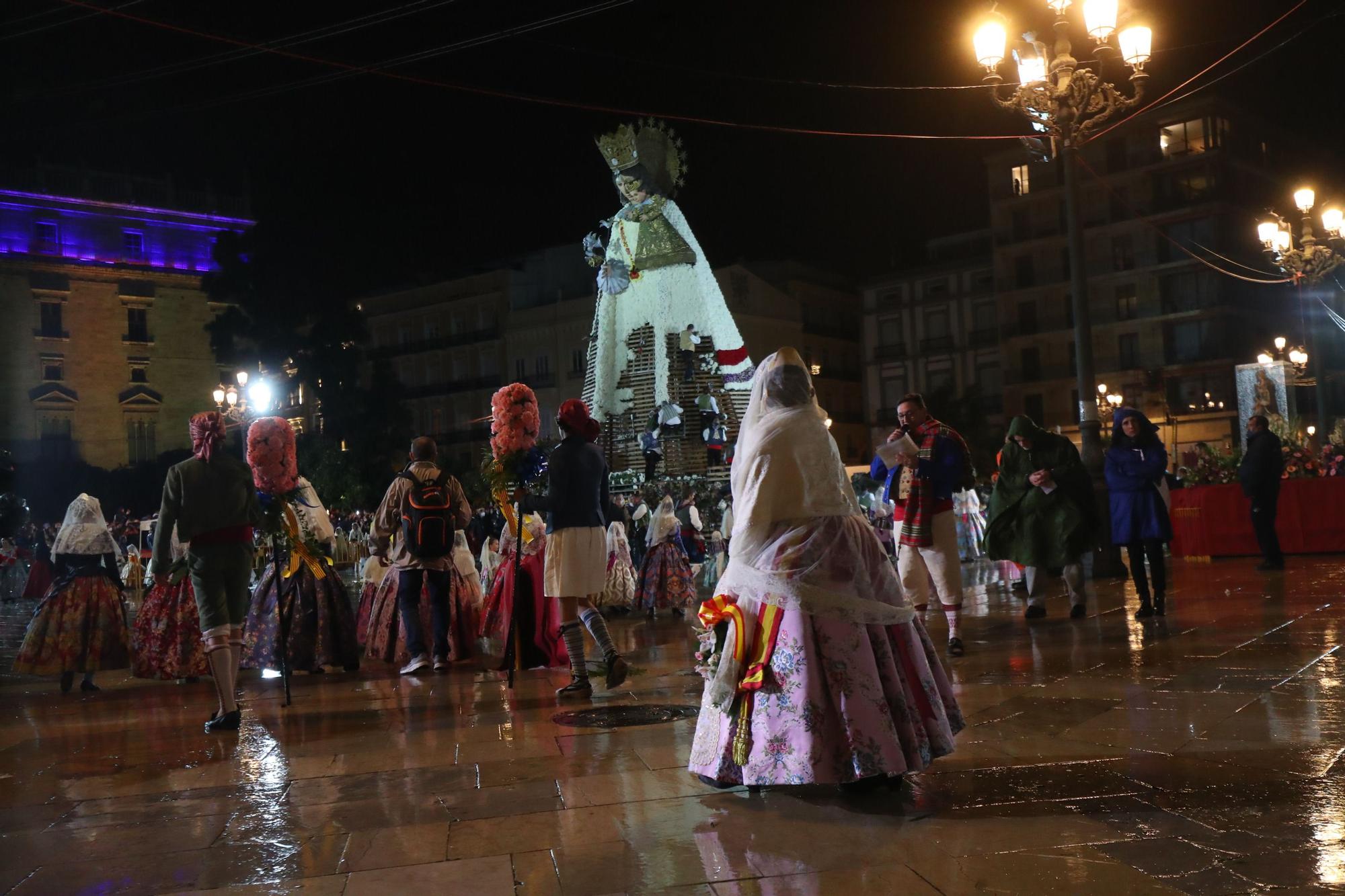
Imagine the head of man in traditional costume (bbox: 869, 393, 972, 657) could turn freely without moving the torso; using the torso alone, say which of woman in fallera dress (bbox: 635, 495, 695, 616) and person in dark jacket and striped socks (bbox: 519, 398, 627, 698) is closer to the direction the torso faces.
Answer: the person in dark jacket and striped socks

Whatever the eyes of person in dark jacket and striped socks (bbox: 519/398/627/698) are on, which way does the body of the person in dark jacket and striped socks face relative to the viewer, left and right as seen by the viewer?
facing away from the viewer and to the left of the viewer

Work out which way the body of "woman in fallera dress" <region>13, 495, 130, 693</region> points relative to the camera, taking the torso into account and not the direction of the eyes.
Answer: away from the camera

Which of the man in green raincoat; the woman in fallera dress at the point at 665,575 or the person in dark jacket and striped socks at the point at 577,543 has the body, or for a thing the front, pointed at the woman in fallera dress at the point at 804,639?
the man in green raincoat

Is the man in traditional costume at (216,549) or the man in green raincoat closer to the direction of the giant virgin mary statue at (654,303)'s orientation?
the man in traditional costume

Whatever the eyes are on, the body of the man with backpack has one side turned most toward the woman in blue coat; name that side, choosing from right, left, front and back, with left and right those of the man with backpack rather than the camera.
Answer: right

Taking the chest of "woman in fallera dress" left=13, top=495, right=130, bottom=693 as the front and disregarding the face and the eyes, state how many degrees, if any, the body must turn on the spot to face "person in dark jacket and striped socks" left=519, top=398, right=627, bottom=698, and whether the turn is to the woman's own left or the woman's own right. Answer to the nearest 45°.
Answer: approximately 135° to the woman's own right

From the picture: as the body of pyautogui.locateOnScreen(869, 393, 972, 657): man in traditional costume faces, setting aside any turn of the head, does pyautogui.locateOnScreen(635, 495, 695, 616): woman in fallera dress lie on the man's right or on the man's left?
on the man's right

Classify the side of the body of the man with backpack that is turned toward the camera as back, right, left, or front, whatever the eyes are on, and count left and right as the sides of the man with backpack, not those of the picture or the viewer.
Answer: back
